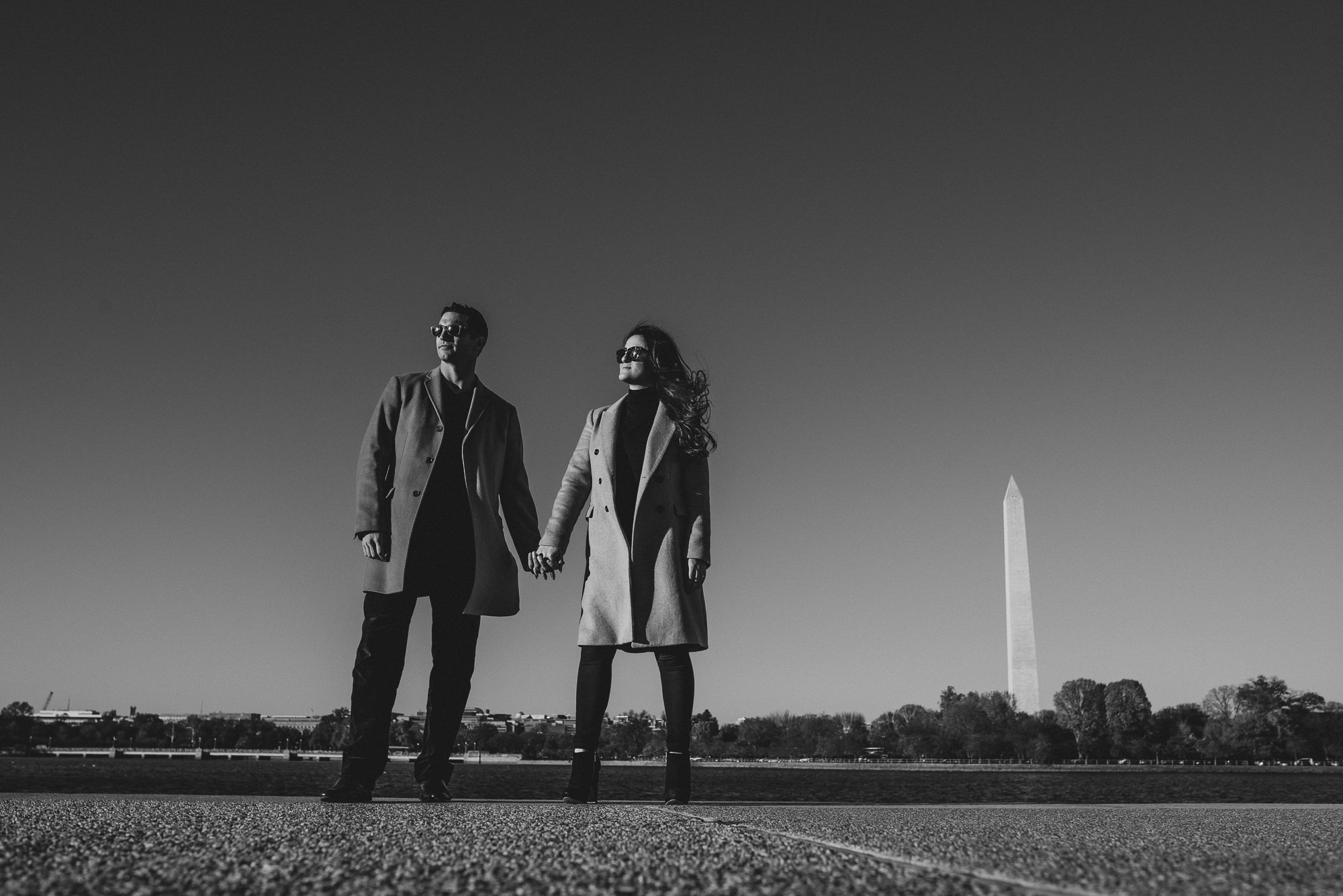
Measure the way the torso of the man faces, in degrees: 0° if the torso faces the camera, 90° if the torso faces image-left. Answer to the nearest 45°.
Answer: approximately 0°

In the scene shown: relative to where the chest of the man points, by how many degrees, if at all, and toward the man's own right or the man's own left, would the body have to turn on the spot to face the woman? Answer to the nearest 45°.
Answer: approximately 90° to the man's own left
